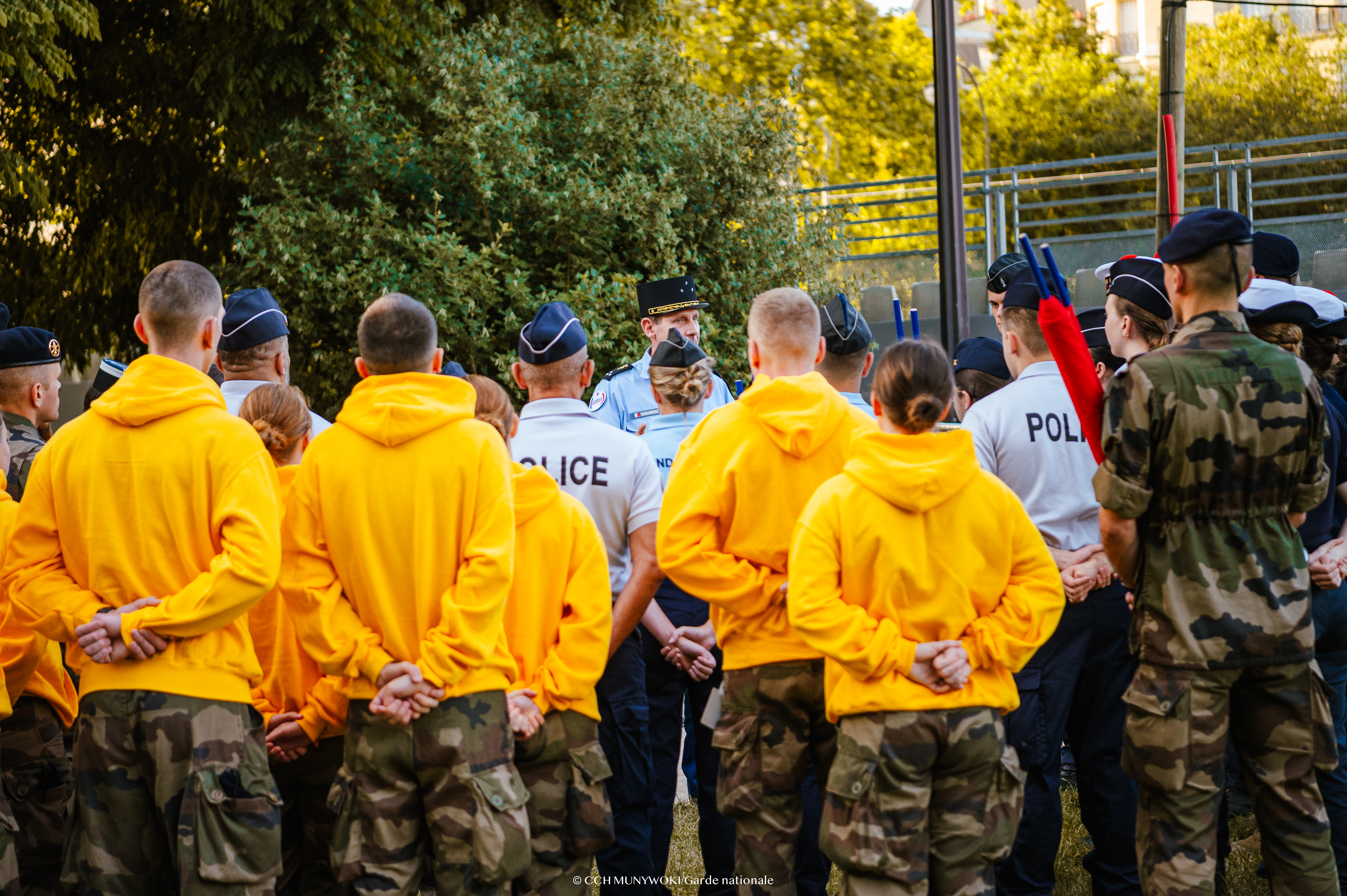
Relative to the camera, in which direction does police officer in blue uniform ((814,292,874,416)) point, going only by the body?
away from the camera

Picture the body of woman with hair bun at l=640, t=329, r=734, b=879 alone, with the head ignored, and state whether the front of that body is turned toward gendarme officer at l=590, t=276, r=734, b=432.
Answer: yes

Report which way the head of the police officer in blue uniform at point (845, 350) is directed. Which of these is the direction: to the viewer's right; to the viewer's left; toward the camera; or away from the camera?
away from the camera

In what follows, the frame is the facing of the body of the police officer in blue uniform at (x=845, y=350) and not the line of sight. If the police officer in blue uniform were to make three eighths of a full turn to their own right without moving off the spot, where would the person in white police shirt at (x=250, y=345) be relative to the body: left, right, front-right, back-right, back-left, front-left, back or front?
back-right

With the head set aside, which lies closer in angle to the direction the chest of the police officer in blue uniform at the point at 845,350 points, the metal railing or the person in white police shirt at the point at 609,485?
the metal railing

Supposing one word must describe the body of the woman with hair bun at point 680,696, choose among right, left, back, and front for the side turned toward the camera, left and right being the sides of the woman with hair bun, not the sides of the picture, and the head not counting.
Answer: back

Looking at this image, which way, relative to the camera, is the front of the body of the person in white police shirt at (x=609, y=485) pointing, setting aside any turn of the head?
away from the camera

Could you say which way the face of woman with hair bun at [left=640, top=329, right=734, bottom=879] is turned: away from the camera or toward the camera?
away from the camera

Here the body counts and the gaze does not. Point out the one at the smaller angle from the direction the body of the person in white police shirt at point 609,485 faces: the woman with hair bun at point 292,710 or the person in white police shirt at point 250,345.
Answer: the person in white police shirt

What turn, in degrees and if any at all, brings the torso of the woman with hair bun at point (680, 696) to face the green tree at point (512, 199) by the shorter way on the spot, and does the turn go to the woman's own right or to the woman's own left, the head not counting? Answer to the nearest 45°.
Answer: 0° — they already face it

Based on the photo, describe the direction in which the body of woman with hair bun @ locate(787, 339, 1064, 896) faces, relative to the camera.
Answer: away from the camera

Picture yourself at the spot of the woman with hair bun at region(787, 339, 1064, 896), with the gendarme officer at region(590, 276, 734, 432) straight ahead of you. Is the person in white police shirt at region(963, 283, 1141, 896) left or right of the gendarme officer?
right
